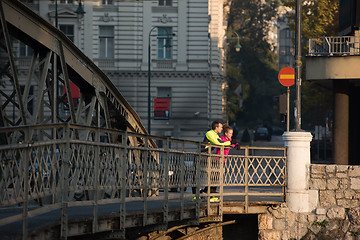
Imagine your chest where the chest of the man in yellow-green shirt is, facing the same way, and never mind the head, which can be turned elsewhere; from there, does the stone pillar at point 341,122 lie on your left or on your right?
on your left

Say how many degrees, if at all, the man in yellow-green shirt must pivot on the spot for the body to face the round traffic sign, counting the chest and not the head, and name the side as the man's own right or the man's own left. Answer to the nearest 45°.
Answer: approximately 45° to the man's own left

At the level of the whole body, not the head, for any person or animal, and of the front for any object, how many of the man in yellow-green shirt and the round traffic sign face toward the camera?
1

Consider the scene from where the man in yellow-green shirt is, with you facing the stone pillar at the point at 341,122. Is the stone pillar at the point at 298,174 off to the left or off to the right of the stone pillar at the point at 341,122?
right

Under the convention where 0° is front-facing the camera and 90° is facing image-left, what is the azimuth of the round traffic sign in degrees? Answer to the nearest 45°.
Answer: approximately 0°

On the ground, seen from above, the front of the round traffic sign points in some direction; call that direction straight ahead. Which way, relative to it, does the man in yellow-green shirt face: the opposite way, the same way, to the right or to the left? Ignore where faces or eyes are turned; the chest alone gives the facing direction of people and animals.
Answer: to the left

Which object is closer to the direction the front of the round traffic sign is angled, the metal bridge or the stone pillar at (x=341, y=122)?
the metal bridge

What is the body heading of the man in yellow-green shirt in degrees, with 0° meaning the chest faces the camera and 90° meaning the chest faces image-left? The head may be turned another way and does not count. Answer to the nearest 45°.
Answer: approximately 270°
